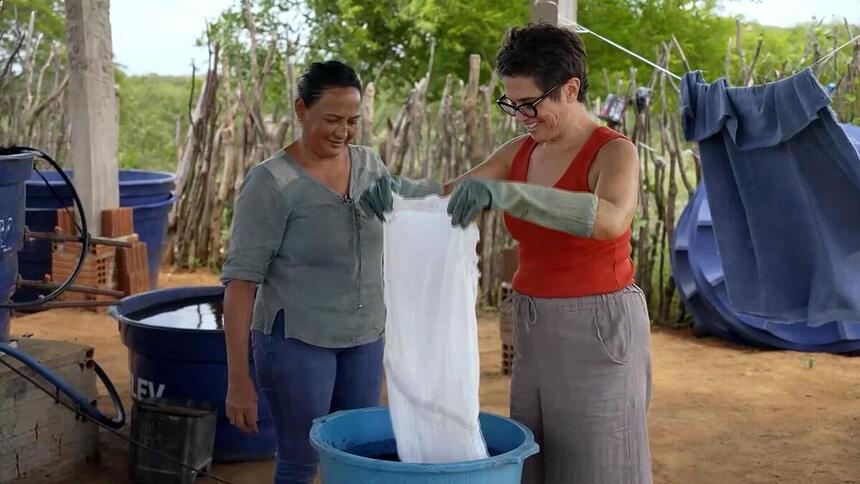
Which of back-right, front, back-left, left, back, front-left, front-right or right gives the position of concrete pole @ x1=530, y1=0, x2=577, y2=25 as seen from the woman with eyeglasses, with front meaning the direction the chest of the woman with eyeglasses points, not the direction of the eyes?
back-right

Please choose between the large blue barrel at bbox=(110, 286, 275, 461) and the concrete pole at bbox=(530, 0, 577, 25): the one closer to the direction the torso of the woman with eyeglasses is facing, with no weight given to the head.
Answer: the large blue barrel

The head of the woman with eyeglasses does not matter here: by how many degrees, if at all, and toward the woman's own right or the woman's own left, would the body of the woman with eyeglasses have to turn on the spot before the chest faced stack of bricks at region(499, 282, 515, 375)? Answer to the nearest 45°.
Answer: approximately 135° to the woman's own right

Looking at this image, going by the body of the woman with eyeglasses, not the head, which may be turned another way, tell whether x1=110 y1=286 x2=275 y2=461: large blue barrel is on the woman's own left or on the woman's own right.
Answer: on the woman's own right

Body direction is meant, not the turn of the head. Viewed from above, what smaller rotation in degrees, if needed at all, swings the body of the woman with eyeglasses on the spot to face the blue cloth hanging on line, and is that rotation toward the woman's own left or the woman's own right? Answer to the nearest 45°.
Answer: approximately 180°

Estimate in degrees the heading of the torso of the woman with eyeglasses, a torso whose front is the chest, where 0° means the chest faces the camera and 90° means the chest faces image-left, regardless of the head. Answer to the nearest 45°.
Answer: approximately 45°

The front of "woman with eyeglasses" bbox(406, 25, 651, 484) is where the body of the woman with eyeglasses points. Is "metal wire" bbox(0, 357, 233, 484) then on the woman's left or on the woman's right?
on the woman's right

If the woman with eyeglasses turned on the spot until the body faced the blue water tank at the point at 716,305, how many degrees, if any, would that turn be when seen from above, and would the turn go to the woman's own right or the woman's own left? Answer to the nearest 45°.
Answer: approximately 135° to the woman's own right

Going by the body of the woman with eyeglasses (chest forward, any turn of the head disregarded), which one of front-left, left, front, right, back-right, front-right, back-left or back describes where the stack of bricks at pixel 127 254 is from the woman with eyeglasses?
right

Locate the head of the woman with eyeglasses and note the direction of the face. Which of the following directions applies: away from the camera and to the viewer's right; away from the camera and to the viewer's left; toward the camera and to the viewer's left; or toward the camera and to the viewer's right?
toward the camera and to the viewer's left
